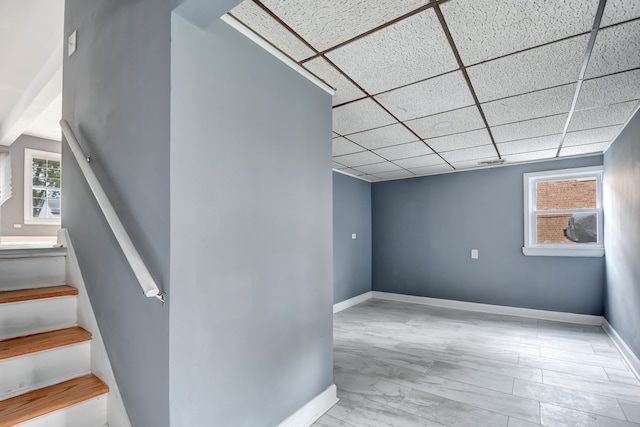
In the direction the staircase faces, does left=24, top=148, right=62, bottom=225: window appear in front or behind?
behind

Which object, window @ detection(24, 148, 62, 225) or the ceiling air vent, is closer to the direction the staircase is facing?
the ceiling air vent

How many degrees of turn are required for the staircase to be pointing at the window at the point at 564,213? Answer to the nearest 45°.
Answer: approximately 45° to its left

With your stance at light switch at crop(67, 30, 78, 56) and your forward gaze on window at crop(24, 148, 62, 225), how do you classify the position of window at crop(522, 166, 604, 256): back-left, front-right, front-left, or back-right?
back-right

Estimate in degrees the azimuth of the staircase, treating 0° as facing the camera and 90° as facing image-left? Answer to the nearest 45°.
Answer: approximately 315°
